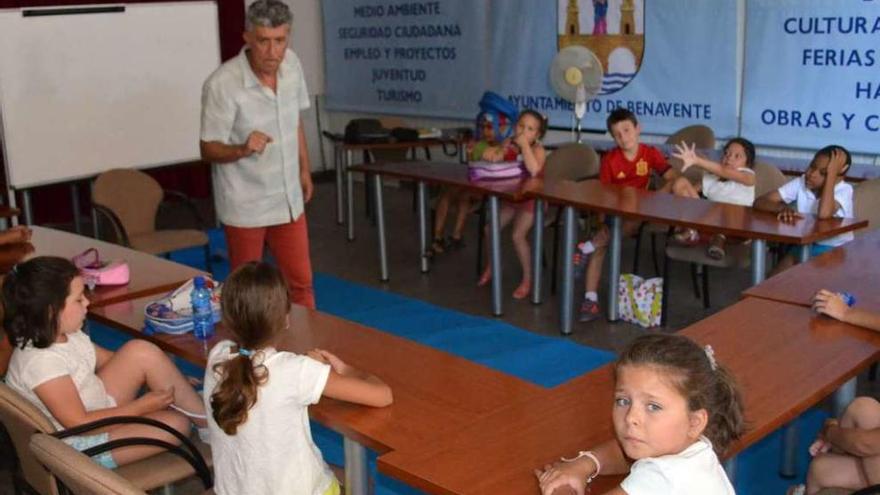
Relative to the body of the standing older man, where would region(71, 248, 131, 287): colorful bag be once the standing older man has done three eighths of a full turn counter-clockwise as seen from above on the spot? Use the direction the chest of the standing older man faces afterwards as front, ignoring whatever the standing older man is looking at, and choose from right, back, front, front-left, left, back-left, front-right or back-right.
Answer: back-left

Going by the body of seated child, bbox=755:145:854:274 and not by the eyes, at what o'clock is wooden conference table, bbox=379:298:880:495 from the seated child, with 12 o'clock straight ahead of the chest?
The wooden conference table is roughly at 11 o'clock from the seated child.

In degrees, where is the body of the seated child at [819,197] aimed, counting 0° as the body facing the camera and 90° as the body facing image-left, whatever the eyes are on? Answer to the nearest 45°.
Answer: approximately 45°

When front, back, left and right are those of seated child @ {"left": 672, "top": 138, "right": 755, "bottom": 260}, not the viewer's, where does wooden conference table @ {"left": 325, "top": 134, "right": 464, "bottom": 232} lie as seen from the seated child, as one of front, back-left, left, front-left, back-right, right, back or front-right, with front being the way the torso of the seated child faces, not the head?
right

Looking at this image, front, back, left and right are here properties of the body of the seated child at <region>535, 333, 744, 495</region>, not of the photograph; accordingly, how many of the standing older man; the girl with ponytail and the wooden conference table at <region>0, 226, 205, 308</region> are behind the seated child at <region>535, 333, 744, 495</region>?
0

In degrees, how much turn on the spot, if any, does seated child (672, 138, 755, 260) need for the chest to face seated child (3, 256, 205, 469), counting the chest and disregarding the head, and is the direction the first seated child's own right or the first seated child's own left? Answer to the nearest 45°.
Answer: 0° — they already face them

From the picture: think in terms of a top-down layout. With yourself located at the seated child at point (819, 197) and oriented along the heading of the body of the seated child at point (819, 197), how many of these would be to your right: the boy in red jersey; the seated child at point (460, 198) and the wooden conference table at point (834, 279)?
2

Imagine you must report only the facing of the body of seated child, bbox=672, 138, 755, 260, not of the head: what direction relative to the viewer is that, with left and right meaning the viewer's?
facing the viewer and to the left of the viewer

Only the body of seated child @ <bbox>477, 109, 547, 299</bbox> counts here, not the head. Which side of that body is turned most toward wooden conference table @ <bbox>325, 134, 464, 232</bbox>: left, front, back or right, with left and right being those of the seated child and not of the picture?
right

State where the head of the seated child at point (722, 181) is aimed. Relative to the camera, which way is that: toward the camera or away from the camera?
toward the camera

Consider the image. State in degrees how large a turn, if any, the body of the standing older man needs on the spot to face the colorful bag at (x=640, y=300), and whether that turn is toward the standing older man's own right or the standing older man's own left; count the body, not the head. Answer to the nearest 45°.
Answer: approximately 45° to the standing older man's own left

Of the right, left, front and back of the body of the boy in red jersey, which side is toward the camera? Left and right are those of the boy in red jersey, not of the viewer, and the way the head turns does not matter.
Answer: front

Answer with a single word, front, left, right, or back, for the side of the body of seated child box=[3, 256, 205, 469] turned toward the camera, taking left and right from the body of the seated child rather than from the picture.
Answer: right
